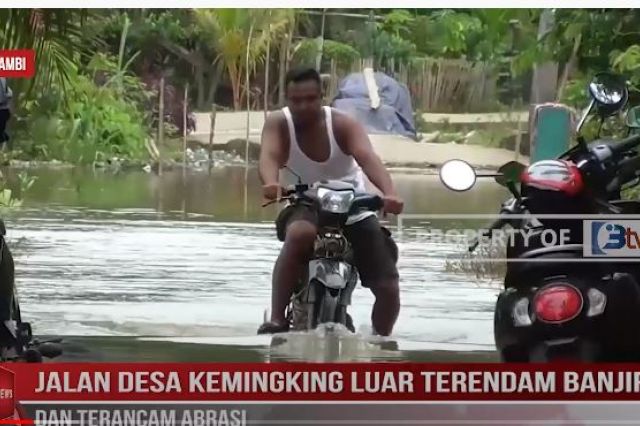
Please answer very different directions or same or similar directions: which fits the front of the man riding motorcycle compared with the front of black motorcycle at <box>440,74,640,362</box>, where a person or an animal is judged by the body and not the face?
very different directions

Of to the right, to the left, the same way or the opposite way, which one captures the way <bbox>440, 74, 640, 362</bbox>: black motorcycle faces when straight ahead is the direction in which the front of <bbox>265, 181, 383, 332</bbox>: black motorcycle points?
the opposite way

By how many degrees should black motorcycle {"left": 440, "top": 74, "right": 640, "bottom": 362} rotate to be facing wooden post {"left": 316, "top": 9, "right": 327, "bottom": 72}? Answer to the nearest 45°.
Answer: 0° — it already faces it

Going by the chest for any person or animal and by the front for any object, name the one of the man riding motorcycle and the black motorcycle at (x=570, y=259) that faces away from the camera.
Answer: the black motorcycle

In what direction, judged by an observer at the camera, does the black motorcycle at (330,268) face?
facing the viewer

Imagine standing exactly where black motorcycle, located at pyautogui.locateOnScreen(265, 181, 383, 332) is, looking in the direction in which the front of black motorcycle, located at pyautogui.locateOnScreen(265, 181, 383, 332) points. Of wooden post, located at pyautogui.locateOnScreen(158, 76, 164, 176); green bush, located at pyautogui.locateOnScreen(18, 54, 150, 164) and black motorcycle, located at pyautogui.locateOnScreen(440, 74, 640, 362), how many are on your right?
2

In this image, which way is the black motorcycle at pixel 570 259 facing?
away from the camera

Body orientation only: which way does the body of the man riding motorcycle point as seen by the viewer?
toward the camera

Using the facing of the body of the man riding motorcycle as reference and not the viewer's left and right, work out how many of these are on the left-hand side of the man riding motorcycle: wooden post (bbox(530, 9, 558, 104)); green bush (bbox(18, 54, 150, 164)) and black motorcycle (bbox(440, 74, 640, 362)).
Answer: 2
